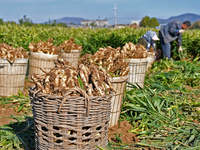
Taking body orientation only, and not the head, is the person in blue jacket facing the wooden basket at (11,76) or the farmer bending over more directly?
the farmer bending over
